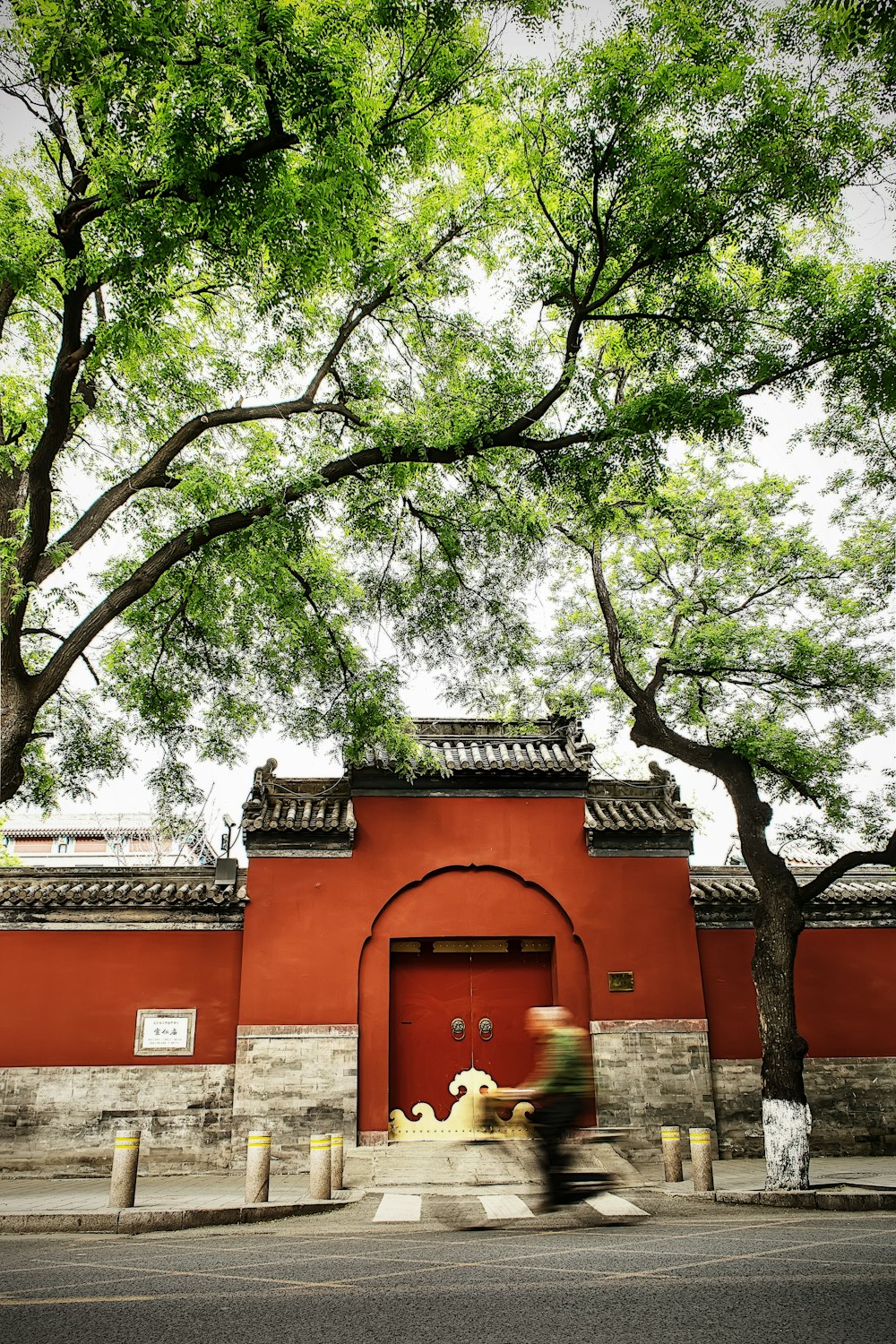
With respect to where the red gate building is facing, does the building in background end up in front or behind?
behind

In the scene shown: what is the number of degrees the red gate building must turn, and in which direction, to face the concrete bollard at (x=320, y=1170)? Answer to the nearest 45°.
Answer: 0° — it already faces it

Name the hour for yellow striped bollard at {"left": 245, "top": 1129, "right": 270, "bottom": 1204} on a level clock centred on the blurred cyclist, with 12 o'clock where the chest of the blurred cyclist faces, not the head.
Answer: The yellow striped bollard is roughly at 1 o'clock from the blurred cyclist.

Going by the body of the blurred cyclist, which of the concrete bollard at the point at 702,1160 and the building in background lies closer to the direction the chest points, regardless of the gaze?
the building in background

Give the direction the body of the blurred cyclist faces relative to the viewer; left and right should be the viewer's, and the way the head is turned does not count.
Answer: facing to the left of the viewer

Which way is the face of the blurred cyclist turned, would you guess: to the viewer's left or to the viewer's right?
to the viewer's left

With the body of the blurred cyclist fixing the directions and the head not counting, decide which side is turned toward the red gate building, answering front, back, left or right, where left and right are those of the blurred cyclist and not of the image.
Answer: right

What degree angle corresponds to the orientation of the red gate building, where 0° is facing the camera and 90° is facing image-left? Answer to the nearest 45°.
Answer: approximately 0°

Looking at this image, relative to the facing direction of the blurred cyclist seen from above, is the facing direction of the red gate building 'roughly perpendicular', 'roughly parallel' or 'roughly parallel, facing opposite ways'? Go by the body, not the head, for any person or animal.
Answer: roughly perpendicular

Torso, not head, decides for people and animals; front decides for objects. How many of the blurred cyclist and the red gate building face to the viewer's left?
1
